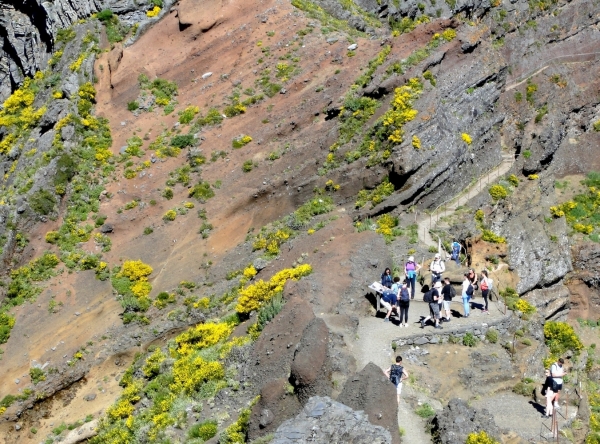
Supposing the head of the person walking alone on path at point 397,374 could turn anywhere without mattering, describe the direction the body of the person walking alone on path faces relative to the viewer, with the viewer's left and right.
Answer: facing away from the viewer

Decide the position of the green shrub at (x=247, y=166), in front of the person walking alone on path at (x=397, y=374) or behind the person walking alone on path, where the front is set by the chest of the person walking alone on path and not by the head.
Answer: in front

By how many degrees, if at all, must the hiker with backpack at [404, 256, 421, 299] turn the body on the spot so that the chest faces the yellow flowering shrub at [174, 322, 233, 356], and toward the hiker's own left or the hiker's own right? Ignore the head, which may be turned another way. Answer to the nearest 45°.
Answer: approximately 90° to the hiker's own right

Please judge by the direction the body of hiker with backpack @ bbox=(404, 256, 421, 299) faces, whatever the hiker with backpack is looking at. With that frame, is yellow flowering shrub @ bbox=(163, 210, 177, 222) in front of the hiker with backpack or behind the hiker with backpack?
behind

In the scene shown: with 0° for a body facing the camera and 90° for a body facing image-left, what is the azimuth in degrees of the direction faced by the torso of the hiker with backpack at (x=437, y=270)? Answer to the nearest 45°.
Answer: approximately 0°

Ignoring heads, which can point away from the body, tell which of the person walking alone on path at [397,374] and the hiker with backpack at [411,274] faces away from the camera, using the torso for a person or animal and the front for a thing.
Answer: the person walking alone on path

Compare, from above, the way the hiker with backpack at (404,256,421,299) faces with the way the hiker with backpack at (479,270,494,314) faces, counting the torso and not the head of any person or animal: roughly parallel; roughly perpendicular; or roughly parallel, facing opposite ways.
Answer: roughly perpendicular

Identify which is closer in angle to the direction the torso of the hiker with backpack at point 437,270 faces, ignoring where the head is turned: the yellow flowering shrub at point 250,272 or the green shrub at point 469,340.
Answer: the green shrub
